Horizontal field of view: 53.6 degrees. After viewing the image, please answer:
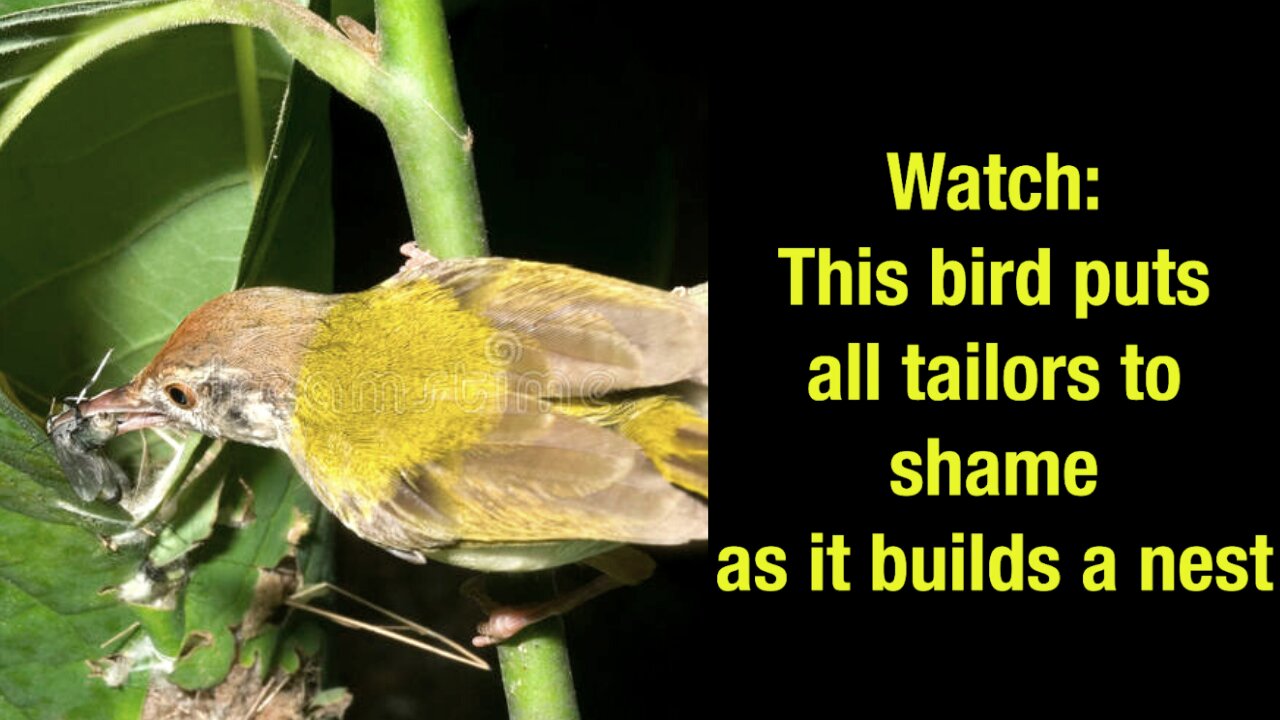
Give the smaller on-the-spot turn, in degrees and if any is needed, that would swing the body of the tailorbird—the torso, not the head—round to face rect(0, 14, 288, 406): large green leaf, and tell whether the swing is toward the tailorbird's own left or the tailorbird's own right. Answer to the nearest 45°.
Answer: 0° — it already faces it

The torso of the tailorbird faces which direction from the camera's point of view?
to the viewer's left
